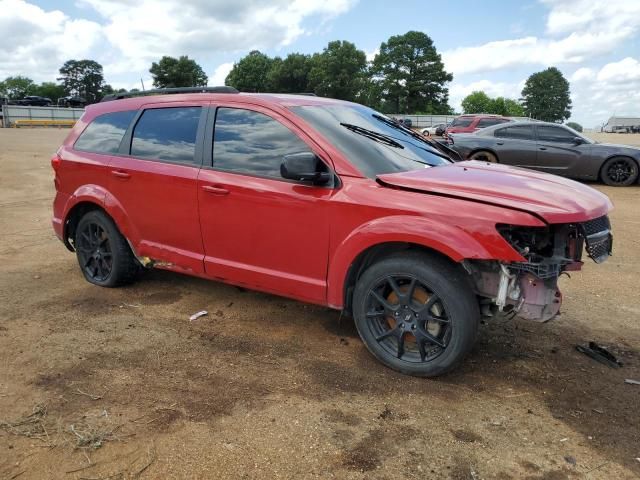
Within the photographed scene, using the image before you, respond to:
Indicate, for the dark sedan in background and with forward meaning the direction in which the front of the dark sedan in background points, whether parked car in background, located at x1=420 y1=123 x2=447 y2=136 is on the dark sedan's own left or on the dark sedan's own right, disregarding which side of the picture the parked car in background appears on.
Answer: on the dark sedan's own left

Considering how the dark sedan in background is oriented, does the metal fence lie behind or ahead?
behind

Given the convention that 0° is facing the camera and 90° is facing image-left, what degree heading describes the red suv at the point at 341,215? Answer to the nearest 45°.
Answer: approximately 315°

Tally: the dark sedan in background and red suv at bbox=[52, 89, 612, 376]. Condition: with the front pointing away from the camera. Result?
0

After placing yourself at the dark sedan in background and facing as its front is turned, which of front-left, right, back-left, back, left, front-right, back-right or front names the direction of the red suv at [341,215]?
right

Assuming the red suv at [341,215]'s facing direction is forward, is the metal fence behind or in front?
behind

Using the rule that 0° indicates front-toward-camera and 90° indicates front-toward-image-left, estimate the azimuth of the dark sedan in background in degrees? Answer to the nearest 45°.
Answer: approximately 270°

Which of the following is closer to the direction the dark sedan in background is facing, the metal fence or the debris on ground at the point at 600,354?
the debris on ground

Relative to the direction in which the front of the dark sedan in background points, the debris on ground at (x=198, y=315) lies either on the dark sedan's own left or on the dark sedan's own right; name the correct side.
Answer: on the dark sedan's own right

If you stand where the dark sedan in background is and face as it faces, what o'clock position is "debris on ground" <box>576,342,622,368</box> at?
The debris on ground is roughly at 3 o'clock from the dark sedan in background.

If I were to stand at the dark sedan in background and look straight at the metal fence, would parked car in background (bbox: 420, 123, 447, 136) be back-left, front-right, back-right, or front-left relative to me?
front-right
